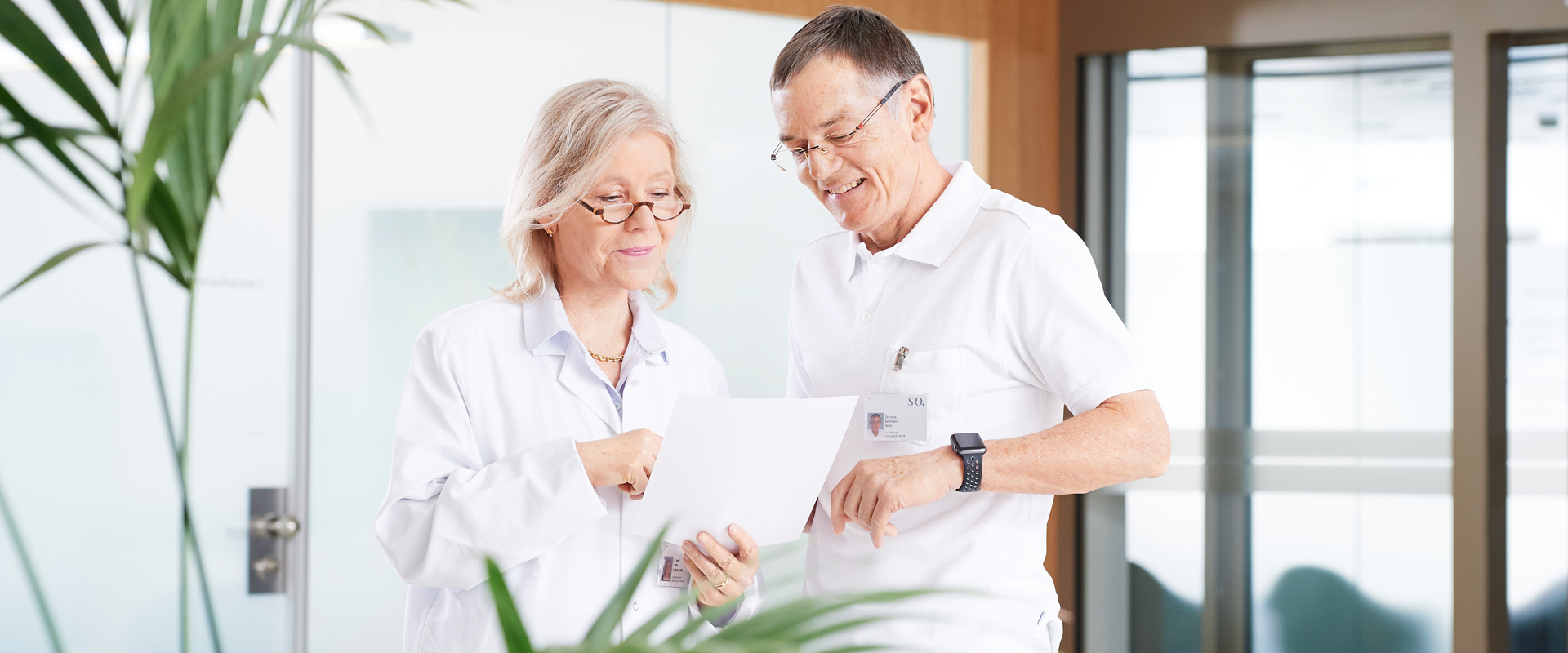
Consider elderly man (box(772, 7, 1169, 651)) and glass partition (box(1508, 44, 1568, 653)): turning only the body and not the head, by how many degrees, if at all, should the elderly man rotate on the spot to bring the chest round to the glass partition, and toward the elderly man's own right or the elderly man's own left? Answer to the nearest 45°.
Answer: approximately 180°

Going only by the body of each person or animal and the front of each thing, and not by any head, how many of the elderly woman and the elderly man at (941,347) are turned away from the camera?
0

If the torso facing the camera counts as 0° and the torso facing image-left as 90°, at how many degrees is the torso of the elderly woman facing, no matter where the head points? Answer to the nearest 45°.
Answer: approximately 315°

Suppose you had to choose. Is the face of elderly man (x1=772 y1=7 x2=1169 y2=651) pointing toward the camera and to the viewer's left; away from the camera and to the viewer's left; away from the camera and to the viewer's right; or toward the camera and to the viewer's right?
toward the camera and to the viewer's left

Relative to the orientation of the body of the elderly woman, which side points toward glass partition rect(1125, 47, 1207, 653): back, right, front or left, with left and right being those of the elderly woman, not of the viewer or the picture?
left

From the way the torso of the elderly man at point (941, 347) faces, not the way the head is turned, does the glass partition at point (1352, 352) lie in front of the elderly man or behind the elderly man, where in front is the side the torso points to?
behind

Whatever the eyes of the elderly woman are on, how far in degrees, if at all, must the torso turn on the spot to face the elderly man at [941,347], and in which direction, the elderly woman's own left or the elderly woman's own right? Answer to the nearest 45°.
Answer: approximately 45° to the elderly woman's own left

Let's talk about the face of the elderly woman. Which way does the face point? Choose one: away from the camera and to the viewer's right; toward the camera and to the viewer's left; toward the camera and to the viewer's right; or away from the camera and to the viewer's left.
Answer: toward the camera and to the viewer's right

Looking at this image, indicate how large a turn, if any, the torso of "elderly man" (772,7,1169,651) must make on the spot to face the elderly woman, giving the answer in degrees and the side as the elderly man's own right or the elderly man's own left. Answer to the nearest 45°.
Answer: approximately 45° to the elderly man's own right

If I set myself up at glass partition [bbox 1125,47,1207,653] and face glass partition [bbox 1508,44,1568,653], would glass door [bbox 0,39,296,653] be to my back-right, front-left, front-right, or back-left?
back-right

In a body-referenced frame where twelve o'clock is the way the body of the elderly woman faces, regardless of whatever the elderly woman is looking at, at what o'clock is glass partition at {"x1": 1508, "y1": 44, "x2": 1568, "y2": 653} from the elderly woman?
The glass partition is roughly at 10 o'clock from the elderly woman.

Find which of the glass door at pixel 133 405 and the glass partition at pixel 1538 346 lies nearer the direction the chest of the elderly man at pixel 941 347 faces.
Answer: the glass door
